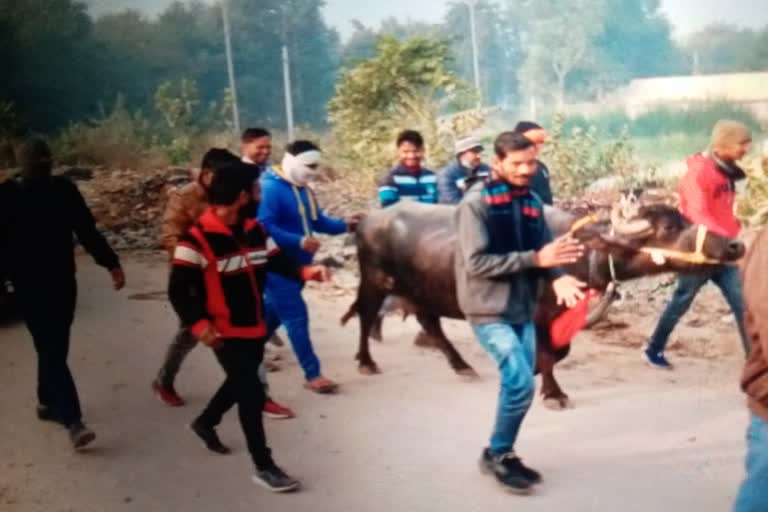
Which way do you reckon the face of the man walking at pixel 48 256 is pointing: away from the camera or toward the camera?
away from the camera

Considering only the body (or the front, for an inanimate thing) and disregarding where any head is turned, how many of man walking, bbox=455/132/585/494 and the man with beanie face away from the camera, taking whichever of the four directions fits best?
0

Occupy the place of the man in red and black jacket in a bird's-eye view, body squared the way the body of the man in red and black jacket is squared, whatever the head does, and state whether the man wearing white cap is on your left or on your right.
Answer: on your left

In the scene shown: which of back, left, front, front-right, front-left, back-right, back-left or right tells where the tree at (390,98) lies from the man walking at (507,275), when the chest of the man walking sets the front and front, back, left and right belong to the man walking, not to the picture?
back
